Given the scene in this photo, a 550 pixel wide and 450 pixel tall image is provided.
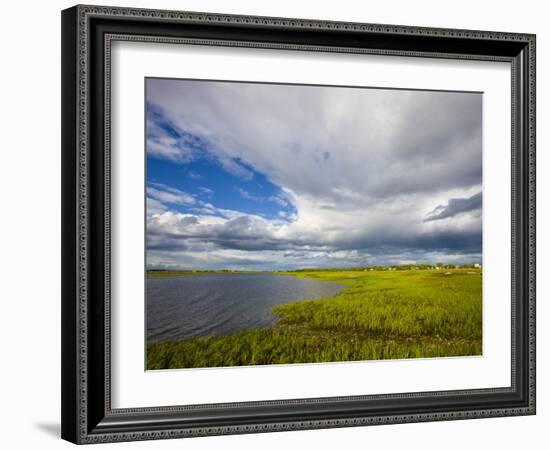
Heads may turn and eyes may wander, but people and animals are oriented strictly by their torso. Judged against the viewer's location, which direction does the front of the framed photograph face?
facing the viewer and to the right of the viewer
